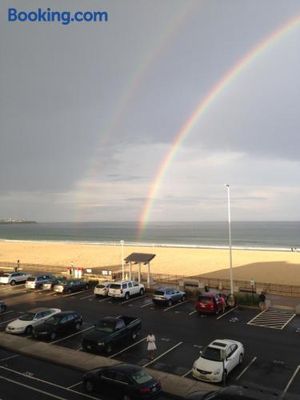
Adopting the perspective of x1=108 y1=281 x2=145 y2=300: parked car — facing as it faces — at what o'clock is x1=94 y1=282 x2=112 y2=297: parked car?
x1=94 y1=282 x2=112 y2=297: parked car is roughly at 9 o'clock from x1=108 y1=281 x2=145 y2=300: parked car.

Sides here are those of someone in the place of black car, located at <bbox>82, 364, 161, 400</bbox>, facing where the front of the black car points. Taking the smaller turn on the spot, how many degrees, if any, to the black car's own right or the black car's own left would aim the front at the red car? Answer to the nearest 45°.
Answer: approximately 90° to the black car's own right

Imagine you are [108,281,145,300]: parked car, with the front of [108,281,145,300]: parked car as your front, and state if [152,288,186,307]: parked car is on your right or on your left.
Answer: on your right

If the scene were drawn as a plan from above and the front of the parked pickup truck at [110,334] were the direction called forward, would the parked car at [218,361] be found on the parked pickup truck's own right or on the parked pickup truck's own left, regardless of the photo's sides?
on the parked pickup truck's own left

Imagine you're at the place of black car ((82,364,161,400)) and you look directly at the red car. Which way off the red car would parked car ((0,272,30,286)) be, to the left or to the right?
left
